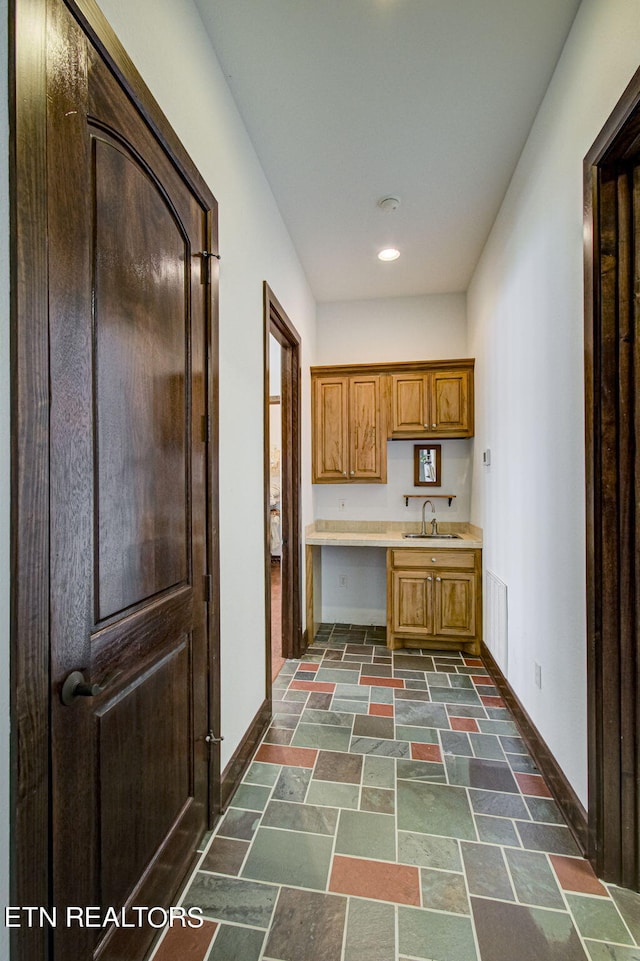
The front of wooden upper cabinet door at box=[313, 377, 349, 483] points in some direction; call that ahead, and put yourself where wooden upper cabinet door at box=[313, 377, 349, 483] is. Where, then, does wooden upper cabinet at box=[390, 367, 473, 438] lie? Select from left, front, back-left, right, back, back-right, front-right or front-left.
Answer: left

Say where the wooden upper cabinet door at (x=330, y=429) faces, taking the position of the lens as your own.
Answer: facing the viewer

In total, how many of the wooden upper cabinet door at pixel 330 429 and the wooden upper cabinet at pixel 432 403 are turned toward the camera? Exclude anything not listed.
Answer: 2

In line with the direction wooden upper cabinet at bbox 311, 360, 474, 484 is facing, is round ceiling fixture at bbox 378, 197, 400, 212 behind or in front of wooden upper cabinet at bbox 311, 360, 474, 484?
in front

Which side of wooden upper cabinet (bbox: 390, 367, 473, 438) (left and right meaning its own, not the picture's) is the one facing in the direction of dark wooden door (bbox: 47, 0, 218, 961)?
front

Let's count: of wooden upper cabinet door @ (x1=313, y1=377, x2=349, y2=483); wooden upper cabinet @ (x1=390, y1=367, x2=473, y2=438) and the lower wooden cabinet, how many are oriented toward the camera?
3

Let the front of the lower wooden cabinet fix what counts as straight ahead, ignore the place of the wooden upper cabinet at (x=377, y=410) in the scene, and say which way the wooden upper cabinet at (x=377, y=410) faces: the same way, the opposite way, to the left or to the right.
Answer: the same way

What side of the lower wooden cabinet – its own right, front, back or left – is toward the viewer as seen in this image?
front

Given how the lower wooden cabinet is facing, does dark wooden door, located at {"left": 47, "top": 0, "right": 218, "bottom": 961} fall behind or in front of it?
in front

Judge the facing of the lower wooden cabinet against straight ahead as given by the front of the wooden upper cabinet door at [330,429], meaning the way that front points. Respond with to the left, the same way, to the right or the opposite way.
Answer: the same way

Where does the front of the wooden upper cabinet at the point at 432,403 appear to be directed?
toward the camera

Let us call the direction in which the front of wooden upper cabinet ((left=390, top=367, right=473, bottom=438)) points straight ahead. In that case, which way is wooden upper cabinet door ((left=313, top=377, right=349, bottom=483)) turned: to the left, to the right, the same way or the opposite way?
the same way
